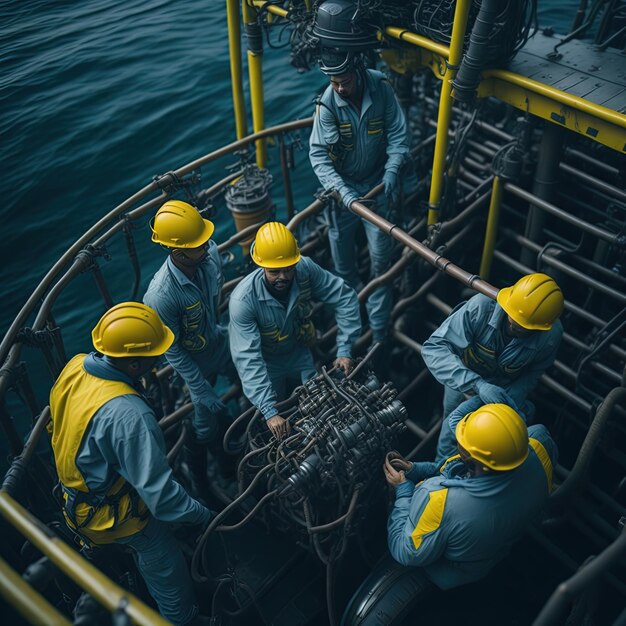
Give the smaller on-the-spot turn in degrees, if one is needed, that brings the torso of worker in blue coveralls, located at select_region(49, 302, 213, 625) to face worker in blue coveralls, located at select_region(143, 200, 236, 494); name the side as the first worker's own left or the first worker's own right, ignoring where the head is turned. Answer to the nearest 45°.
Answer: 0° — they already face them

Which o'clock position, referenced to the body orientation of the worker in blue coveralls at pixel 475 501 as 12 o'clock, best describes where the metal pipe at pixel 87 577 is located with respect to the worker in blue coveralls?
The metal pipe is roughly at 9 o'clock from the worker in blue coveralls.

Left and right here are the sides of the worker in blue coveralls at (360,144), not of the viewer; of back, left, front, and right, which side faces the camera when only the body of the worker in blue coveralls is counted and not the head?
front

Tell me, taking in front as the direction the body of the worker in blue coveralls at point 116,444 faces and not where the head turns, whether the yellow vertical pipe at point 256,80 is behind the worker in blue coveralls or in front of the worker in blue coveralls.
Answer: in front

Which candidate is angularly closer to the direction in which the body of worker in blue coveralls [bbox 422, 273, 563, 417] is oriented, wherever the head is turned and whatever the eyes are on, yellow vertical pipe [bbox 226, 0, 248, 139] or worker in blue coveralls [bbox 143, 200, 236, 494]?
the worker in blue coveralls

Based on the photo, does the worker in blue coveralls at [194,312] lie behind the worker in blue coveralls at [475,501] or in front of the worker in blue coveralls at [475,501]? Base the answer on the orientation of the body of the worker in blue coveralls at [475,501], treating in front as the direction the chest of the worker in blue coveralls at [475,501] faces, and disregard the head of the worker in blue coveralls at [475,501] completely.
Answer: in front

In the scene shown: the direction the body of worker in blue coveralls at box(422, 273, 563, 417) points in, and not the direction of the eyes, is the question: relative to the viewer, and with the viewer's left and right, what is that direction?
facing the viewer and to the left of the viewer

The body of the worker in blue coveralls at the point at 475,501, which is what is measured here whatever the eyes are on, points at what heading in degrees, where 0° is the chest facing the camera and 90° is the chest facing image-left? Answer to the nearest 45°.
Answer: approximately 135°

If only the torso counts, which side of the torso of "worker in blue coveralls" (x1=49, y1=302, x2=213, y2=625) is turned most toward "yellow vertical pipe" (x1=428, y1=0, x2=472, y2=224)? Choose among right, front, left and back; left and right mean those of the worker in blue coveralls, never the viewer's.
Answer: front

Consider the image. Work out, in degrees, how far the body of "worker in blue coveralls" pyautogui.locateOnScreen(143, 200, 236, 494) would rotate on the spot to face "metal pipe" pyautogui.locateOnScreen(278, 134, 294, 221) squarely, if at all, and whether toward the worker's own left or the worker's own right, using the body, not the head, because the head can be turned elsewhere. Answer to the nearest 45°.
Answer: approximately 90° to the worker's own left

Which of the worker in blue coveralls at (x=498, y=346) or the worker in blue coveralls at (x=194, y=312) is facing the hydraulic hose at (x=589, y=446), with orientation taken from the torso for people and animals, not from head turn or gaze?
the worker in blue coveralls at (x=194, y=312)

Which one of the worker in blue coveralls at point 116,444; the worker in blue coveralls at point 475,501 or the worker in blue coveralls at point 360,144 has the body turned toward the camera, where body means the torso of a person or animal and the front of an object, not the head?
the worker in blue coveralls at point 360,144

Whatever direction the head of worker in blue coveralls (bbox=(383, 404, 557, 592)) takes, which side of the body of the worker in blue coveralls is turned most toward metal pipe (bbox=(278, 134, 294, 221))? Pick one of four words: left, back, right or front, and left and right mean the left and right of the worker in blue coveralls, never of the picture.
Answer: front

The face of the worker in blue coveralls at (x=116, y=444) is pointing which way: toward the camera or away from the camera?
away from the camera
